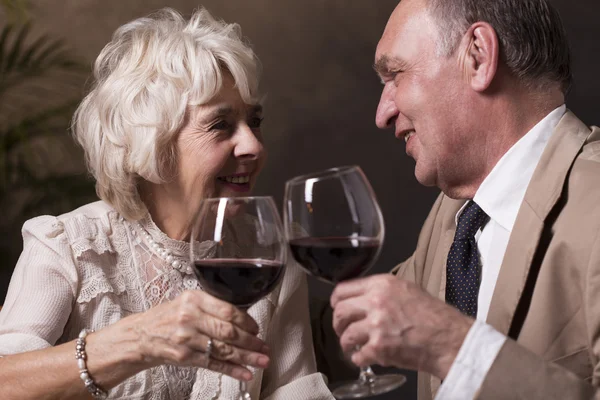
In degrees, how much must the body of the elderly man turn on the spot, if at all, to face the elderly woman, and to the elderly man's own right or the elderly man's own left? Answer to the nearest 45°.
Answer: approximately 45° to the elderly man's own right

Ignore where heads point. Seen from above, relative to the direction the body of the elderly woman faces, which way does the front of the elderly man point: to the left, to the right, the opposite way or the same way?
to the right

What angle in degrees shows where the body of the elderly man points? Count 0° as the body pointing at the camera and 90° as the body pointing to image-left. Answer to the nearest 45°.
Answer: approximately 45°

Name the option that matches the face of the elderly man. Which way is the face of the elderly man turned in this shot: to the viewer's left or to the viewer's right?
to the viewer's left

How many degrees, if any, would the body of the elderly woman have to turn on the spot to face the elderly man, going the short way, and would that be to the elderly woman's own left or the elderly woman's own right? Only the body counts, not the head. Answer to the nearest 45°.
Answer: approximately 45° to the elderly woman's own left

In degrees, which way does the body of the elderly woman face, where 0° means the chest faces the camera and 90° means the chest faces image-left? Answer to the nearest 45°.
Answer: approximately 315°
